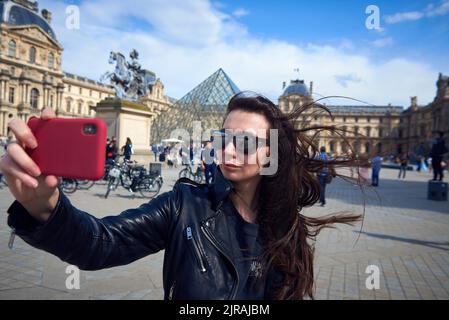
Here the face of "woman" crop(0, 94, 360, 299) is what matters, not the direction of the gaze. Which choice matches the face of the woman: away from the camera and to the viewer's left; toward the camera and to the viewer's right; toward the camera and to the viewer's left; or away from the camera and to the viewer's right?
toward the camera and to the viewer's left

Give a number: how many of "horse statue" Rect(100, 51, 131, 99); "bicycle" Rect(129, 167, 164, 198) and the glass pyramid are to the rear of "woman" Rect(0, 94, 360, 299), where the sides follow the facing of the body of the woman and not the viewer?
3

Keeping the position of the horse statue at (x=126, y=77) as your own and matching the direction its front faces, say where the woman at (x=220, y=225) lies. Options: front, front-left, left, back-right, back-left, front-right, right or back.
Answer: left

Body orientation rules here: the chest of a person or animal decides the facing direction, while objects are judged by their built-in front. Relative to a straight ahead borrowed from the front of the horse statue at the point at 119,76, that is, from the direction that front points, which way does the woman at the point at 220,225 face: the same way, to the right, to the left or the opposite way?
to the left

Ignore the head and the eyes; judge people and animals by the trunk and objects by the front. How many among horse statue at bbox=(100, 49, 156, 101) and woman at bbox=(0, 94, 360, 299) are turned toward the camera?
1

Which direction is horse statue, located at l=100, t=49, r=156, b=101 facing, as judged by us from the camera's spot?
facing to the left of the viewer

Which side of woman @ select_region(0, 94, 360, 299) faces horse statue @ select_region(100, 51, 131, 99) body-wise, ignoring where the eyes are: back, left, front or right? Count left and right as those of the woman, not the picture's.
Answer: back

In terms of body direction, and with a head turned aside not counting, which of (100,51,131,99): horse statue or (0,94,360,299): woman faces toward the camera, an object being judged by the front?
the woman

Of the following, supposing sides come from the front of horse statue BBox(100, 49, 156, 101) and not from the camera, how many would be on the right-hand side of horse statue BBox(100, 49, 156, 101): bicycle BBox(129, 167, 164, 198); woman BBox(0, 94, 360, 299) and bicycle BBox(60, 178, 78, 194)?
0

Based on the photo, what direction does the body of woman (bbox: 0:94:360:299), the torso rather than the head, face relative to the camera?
toward the camera

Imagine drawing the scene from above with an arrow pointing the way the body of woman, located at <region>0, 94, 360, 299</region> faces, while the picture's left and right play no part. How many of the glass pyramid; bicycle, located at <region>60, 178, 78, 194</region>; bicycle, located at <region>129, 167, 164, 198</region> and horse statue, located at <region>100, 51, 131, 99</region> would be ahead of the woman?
0

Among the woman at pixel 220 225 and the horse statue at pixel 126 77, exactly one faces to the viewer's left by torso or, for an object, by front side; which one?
the horse statue

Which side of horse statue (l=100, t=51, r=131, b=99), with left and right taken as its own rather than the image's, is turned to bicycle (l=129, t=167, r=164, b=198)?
left

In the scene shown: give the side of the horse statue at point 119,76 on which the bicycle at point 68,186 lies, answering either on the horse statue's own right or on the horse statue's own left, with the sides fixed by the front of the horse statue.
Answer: on the horse statue's own left

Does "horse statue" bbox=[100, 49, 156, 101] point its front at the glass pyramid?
no

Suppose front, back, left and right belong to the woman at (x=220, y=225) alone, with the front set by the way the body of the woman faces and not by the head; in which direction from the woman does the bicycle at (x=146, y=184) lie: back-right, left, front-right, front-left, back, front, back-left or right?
back

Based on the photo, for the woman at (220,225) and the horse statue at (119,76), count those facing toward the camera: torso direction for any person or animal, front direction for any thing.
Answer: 1
